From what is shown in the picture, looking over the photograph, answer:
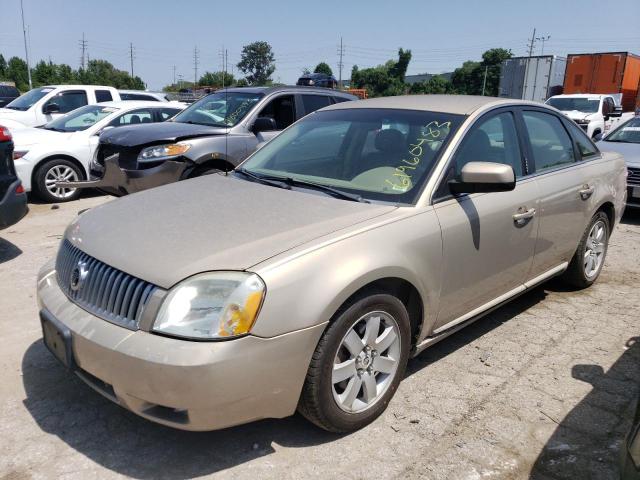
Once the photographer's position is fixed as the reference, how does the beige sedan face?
facing the viewer and to the left of the viewer

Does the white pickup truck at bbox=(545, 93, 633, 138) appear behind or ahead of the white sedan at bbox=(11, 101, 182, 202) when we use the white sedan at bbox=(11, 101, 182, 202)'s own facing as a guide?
behind

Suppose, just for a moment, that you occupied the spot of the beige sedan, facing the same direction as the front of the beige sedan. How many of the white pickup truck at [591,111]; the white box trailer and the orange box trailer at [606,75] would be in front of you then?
0

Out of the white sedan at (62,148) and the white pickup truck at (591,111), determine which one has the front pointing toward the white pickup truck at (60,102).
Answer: the white pickup truck at (591,111)

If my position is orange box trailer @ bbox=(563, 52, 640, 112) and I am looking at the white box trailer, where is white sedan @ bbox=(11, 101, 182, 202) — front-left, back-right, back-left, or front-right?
front-left

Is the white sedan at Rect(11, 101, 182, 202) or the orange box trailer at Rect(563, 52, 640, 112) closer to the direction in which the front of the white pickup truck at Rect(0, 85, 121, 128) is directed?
the white sedan

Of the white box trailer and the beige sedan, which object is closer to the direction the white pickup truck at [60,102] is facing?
the beige sedan

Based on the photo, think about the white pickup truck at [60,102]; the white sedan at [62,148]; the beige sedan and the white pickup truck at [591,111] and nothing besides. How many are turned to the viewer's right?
0

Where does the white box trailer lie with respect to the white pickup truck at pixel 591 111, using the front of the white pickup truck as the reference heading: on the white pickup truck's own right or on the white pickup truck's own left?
on the white pickup truck's own right

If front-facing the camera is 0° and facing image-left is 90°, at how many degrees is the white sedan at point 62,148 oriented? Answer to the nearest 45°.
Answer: approximately 45°

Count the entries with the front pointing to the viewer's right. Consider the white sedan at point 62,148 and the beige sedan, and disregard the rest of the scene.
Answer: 0

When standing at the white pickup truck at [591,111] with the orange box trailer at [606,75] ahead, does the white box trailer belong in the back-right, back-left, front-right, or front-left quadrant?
front-left

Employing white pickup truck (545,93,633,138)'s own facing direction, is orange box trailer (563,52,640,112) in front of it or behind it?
behind

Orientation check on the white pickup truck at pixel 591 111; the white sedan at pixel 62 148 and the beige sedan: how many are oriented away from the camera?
0

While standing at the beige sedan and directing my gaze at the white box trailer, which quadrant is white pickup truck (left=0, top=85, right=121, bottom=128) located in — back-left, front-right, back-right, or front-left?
front-left
